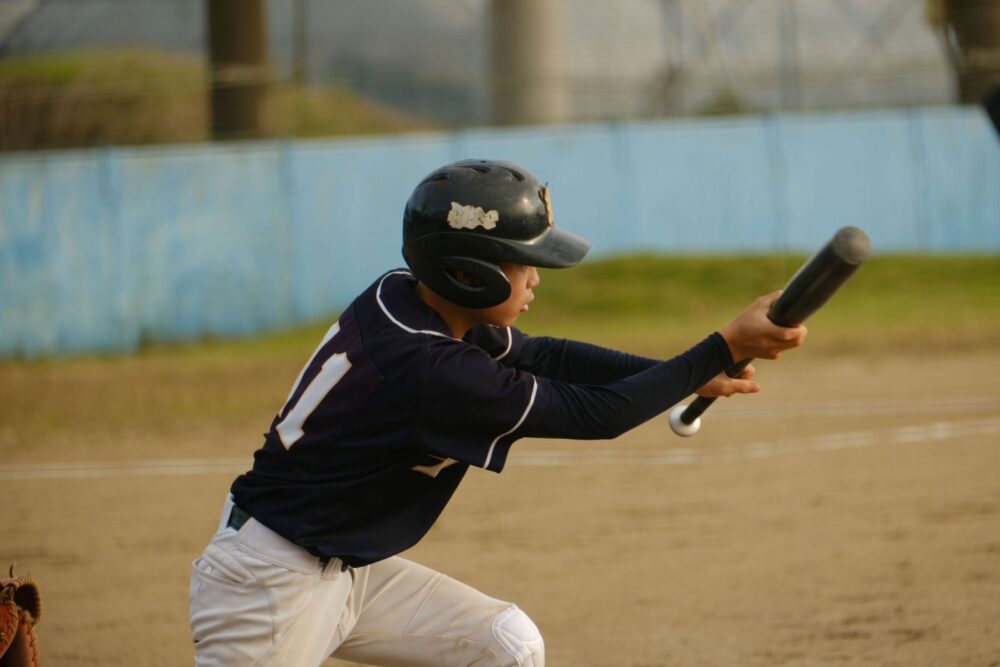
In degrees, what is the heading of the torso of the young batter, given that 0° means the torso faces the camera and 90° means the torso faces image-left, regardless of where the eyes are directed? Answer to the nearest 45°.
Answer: approximately 270°

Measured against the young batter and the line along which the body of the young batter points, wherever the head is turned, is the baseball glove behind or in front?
behind
